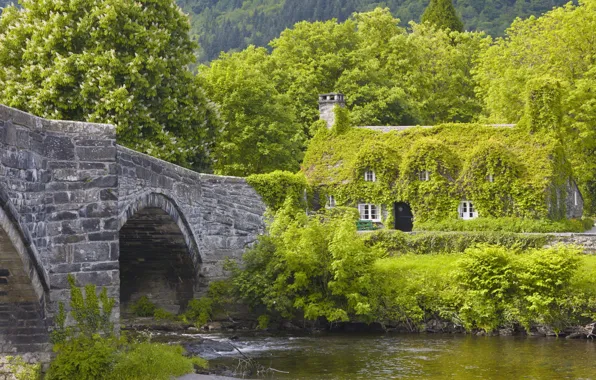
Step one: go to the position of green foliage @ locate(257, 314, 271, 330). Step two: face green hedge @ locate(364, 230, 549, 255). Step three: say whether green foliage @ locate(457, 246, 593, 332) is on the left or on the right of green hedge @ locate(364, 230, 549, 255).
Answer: right

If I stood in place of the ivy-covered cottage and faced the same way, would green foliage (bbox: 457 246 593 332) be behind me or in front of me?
in front

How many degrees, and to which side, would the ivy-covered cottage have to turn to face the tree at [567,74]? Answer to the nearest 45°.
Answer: approximately 135° to its left

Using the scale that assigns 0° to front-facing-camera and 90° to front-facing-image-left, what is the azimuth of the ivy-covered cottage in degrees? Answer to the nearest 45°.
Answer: approximately 0°

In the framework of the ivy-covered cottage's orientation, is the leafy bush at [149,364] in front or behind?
in front

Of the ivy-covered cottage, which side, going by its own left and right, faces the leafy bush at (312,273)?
front

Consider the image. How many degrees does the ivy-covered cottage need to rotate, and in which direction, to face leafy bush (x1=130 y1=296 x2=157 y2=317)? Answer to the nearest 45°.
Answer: approximately 45° to its right

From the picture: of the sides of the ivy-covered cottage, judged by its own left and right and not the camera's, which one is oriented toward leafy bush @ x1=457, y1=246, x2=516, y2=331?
front
